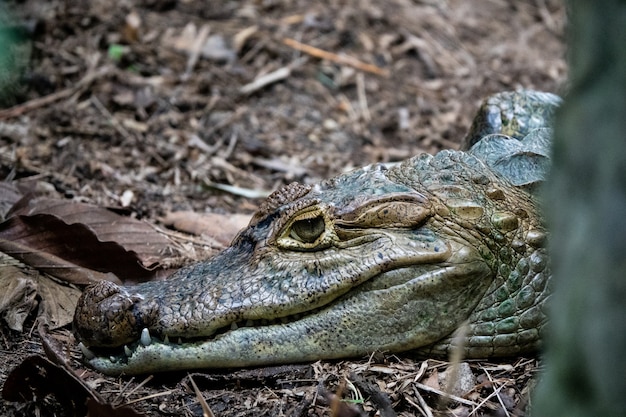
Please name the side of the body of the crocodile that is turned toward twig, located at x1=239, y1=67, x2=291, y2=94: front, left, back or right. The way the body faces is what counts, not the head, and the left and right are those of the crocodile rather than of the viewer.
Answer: right

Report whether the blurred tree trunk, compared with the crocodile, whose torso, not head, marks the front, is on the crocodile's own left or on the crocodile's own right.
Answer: on the crocodile's own left

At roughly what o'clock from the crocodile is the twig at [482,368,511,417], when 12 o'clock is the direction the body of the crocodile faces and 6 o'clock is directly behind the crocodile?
The twig is roughly at 7 o'clock from the crocodile.

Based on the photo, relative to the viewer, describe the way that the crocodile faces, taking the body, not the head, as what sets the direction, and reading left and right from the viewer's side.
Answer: facing to the left of the viewer

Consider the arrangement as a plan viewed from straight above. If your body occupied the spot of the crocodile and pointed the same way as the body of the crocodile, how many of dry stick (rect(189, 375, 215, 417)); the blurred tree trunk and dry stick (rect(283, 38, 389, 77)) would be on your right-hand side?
1

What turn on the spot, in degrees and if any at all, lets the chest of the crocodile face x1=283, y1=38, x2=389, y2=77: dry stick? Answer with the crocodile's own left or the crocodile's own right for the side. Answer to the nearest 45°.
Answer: approximately 90° to the crocodile's own right

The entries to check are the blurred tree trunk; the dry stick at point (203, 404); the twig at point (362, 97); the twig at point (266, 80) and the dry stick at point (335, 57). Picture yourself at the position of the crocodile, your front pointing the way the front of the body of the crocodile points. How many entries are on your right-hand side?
3

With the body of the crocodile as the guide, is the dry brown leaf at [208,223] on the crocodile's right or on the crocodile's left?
on the crocodile's right

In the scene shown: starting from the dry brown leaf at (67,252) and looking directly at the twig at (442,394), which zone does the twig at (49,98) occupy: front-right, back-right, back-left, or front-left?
back-left

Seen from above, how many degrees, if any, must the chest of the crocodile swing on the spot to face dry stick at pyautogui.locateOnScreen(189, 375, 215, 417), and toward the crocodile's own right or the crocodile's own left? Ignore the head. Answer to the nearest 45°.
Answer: approximately 45° to the crocodile's own left
